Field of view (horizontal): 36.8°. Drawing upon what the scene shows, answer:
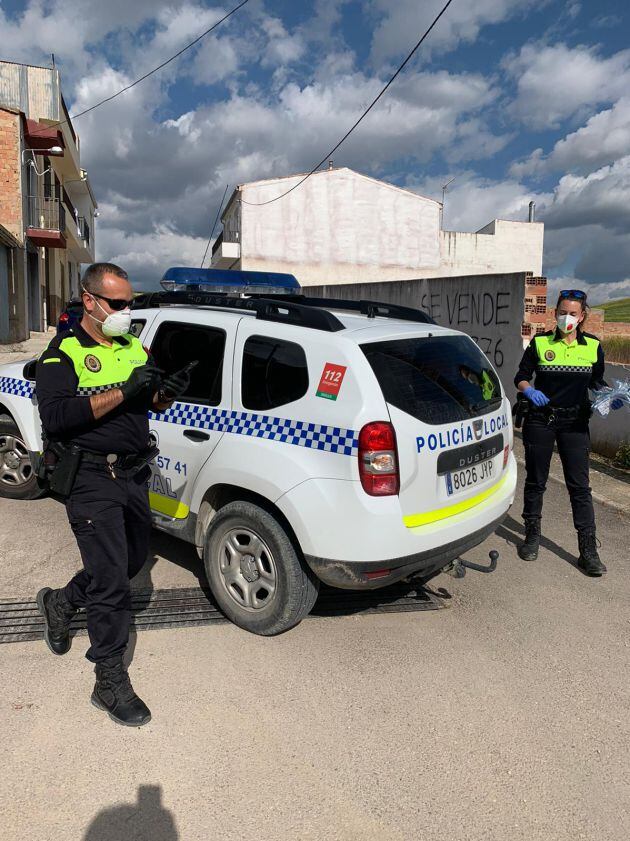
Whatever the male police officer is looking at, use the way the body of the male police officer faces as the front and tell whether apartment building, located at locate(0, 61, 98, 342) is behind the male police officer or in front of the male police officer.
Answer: behind

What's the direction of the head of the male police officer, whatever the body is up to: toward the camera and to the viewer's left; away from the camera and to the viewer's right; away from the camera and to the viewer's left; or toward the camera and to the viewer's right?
toward the camera and to the viewer's right

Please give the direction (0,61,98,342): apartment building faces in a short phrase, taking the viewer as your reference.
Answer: facing to the right of the viewer

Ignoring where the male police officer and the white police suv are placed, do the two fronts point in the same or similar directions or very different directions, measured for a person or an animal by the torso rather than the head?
very different directions

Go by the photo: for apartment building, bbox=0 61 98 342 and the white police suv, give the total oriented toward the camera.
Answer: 0

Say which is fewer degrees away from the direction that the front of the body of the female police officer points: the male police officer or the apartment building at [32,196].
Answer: the male police officer

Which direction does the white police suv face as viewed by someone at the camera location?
facing away from the viewer and to the left of the viewer

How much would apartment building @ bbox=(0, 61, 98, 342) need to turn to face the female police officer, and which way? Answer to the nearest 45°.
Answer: approximately 90° to its right

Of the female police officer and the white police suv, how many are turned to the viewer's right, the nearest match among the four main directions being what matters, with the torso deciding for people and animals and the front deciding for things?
0

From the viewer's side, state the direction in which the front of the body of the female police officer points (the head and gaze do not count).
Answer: toward the camera

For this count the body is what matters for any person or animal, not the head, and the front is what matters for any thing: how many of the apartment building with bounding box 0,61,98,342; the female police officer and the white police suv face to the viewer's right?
1

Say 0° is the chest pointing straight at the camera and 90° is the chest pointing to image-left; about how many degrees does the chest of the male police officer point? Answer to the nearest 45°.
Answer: approximately 315°
